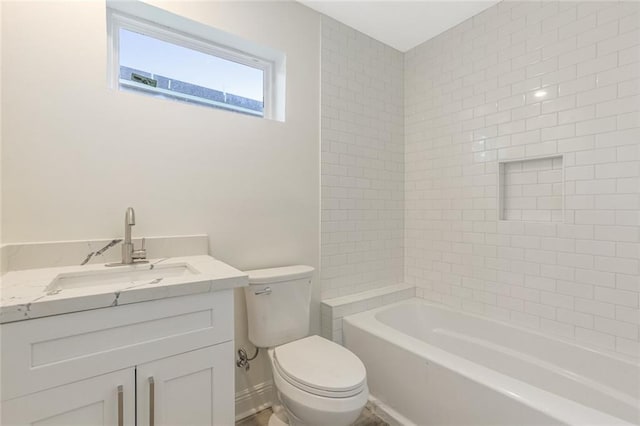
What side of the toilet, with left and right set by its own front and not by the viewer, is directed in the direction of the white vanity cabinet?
right

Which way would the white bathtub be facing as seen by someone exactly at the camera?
facing the viewer and to the left of the viewer

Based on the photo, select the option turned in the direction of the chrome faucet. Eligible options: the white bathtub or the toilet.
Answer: the white bathtub

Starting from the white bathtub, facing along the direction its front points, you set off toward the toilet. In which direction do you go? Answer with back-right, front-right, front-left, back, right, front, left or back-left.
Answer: front

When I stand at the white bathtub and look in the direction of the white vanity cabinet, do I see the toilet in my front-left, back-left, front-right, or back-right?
front-right

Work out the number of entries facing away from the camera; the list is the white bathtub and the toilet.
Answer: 0

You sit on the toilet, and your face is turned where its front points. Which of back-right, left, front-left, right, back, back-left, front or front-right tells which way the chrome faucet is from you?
back-right

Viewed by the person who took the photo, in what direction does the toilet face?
facing the viewer and to the right of the viewer
